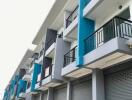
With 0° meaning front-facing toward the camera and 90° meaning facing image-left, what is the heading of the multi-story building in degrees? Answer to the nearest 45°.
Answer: approximately 45°
